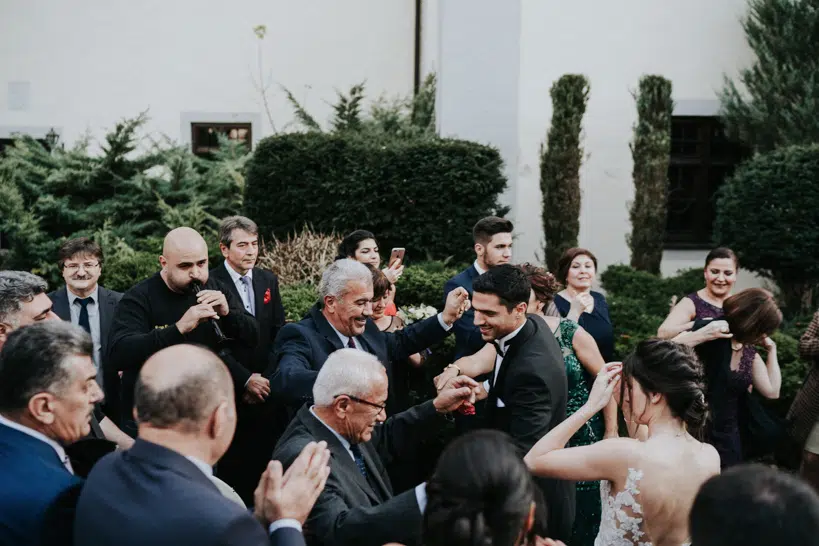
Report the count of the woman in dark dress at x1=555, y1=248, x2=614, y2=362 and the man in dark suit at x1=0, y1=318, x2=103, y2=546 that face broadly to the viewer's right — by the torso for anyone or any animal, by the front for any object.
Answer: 1

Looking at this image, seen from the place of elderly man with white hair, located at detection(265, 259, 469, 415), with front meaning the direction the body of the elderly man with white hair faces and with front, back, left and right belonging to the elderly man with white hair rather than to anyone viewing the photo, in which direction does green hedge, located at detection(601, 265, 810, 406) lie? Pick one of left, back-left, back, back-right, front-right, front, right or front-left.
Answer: left

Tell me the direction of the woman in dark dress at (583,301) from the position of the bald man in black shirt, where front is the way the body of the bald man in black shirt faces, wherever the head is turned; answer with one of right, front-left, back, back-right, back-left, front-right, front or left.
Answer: front-left

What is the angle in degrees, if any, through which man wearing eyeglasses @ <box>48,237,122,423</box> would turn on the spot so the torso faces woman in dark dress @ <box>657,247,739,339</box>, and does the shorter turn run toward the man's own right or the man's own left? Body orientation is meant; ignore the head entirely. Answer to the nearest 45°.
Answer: approximately 90° to the man's own left

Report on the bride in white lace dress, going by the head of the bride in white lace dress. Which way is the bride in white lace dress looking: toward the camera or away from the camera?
away from the camera

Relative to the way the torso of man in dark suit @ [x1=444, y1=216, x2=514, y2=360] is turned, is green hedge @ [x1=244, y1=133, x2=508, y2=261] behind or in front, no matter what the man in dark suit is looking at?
behind

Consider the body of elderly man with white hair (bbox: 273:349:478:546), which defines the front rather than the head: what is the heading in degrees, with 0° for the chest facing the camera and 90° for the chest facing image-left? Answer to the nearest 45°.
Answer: approximately 315°

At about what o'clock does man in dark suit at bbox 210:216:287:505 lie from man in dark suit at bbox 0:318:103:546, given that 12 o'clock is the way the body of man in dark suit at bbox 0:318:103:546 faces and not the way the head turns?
man in dark suit at bbox 210:216:287:505 is roughly at 10 o'clock from man in dark suit at bbox 0:318:103:546.

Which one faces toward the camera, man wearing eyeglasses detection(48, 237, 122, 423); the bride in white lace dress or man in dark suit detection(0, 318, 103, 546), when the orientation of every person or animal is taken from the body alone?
the man wearing eyeglasses

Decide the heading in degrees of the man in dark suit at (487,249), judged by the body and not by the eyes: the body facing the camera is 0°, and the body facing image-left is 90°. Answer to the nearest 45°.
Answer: approximately 315°

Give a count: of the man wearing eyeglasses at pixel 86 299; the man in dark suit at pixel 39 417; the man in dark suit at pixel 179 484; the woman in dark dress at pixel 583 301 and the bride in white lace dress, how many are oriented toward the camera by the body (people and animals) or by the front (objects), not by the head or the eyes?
2

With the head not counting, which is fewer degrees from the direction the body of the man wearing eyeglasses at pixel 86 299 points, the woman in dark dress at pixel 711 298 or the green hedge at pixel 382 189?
the woman in dark dress

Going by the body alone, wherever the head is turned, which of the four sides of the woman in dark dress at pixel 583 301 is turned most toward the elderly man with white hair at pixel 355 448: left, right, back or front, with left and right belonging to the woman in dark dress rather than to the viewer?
front

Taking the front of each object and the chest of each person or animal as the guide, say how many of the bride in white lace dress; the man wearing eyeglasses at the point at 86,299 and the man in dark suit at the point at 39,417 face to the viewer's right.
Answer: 1

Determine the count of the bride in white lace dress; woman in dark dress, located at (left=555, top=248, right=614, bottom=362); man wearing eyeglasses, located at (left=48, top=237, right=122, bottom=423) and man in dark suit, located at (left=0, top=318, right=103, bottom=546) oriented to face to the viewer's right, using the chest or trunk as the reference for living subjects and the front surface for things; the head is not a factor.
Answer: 1

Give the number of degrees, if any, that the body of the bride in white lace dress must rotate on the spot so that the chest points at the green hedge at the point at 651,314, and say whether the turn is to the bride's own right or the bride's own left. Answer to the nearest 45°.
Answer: approximately 45° to the bride's own right

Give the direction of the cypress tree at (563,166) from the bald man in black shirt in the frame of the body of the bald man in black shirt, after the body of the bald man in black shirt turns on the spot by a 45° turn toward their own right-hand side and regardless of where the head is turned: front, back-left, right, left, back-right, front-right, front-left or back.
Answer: back-left

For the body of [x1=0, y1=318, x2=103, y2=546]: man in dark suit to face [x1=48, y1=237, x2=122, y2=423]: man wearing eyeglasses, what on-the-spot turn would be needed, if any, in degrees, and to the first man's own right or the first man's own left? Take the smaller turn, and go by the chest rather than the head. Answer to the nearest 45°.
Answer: approximately 90° to the first man's own left

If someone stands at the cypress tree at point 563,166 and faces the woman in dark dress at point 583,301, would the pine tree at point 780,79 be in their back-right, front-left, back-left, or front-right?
back-left
